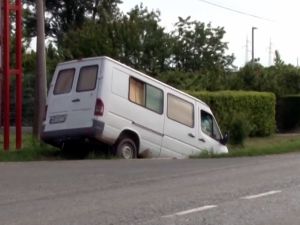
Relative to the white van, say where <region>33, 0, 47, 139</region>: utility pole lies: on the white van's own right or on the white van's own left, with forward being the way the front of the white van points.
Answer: on the white van's own left

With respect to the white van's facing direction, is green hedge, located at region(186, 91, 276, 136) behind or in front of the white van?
in front

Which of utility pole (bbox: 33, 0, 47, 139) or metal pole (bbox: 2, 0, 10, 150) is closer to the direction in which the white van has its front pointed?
the utility pole

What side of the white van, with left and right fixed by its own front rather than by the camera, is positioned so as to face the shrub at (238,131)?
front

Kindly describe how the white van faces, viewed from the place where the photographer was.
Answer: facing away from the viewer and to the right of the viewer

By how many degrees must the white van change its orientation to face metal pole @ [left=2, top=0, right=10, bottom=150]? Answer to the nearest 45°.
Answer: approximately 135° to its left
